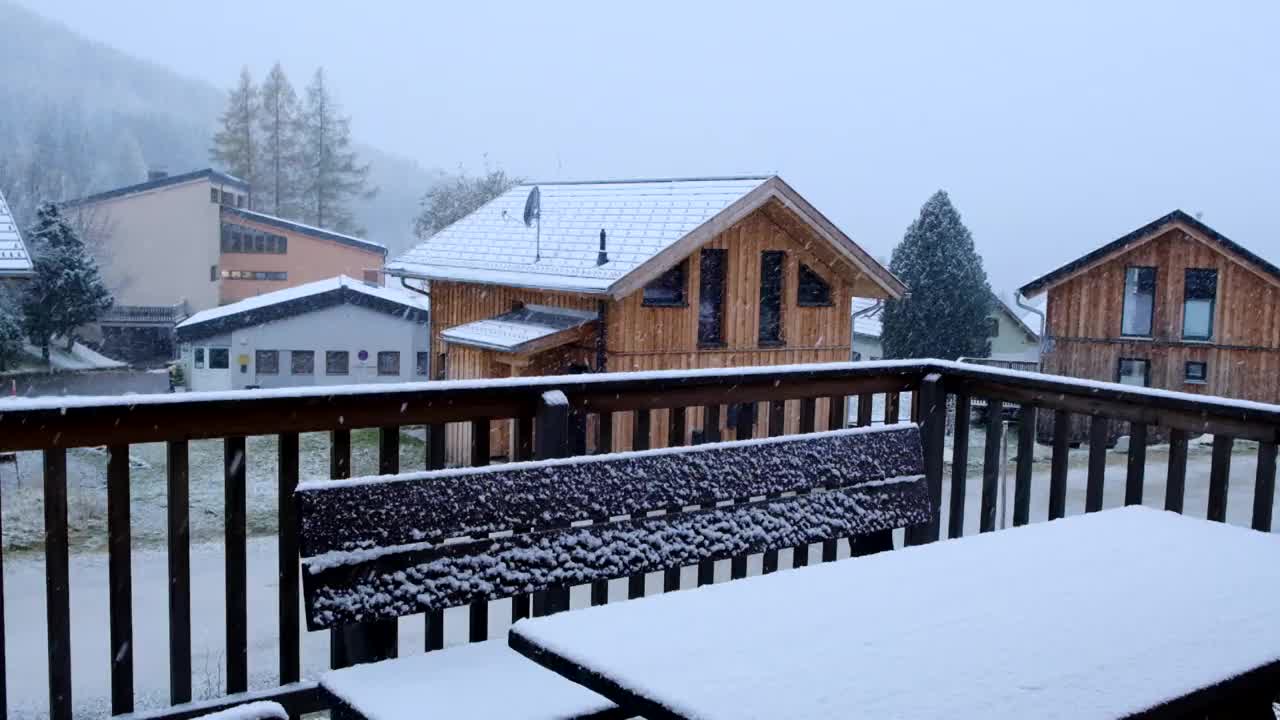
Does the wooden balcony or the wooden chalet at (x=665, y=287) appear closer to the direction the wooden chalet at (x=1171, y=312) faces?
the wooden balcony

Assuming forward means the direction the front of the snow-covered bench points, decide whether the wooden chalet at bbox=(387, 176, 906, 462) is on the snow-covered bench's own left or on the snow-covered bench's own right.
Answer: on the snow-covered bench's own left

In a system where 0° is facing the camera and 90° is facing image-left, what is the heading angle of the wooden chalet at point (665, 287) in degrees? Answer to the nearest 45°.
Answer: approximately 315°

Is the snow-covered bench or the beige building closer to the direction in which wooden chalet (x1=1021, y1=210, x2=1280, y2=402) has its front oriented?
the snow-covered bench

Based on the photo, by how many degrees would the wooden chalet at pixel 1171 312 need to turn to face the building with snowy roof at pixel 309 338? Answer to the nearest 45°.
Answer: approximately 90° to its right

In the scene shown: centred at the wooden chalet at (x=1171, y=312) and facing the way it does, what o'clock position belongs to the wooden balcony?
The wooden balcony is roughly at 12 o'clock from the wooden chalet.

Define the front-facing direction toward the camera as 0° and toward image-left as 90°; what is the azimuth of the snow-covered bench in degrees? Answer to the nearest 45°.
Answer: approximately 315°
